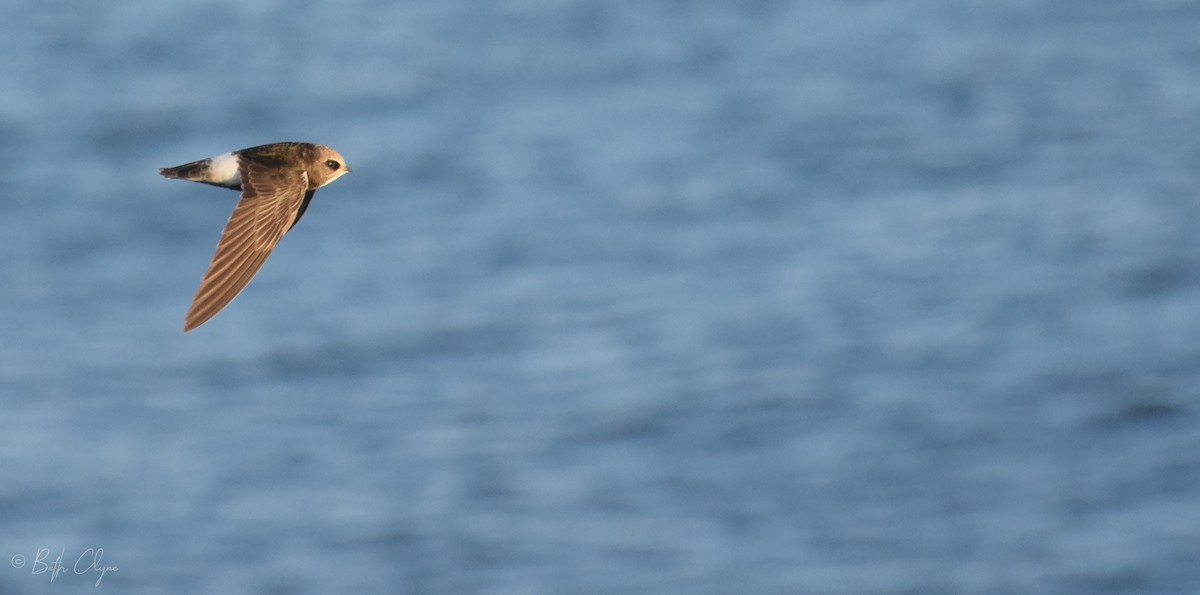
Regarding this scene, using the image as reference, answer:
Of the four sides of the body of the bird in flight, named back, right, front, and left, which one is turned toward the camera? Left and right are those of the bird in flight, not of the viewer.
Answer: right
